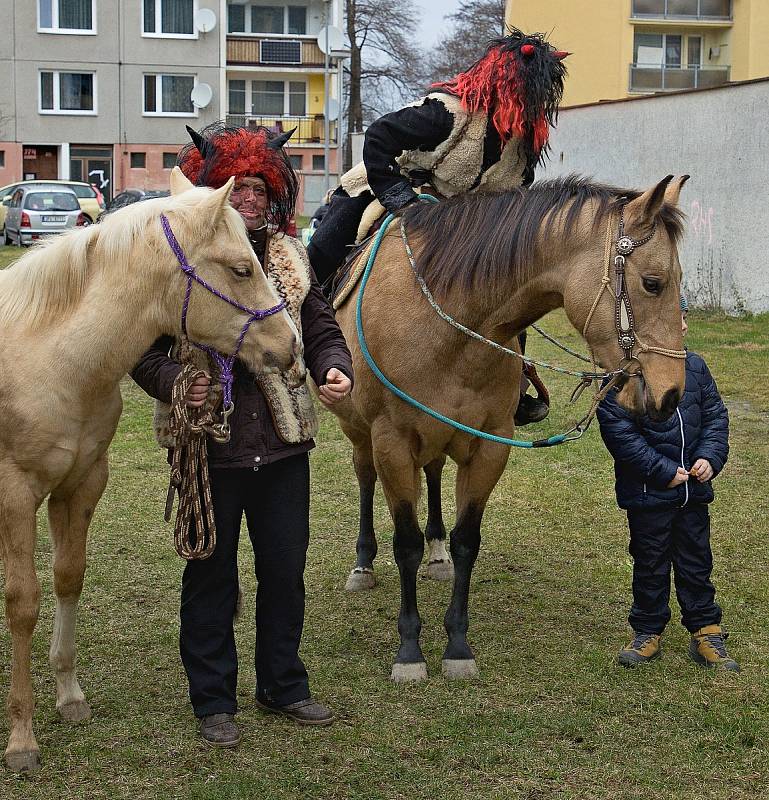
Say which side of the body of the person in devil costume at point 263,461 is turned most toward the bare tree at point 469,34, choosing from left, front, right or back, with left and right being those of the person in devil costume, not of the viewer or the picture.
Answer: back

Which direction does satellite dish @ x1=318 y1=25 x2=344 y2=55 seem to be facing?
toward the camera

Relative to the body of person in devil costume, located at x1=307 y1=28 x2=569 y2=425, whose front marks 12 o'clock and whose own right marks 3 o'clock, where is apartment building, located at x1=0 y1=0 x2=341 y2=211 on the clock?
The apartment building is roughly at 7 o'clock from the person in devil costume.

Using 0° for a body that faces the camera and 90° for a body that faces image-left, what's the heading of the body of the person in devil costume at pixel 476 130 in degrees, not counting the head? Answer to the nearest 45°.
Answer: approximately 315°

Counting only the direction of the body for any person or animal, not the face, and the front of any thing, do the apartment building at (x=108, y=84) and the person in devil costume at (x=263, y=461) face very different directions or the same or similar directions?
same or similar directions

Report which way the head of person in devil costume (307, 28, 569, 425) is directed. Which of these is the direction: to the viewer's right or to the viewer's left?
to the viewer's right

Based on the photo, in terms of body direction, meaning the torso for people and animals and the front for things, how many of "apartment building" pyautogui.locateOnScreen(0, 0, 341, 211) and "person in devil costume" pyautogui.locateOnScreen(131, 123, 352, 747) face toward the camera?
2

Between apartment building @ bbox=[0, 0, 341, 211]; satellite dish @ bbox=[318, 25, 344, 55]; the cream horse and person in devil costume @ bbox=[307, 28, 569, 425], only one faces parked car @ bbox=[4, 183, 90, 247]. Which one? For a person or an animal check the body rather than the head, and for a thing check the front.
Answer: the apartment building

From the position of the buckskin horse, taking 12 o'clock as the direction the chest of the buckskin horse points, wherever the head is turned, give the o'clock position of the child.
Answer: The child is roughly at 10 o'clock from the buckskin horse.

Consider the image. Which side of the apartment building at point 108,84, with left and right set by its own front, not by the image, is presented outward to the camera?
front

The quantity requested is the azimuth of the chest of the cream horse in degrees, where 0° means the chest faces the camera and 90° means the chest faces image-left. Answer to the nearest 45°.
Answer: approximately 315°

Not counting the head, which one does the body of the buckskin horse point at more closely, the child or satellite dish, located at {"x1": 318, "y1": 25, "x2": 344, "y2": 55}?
the child

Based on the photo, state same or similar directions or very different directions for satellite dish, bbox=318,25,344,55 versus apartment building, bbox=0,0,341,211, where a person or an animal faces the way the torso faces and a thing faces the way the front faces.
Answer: same or similar directions
